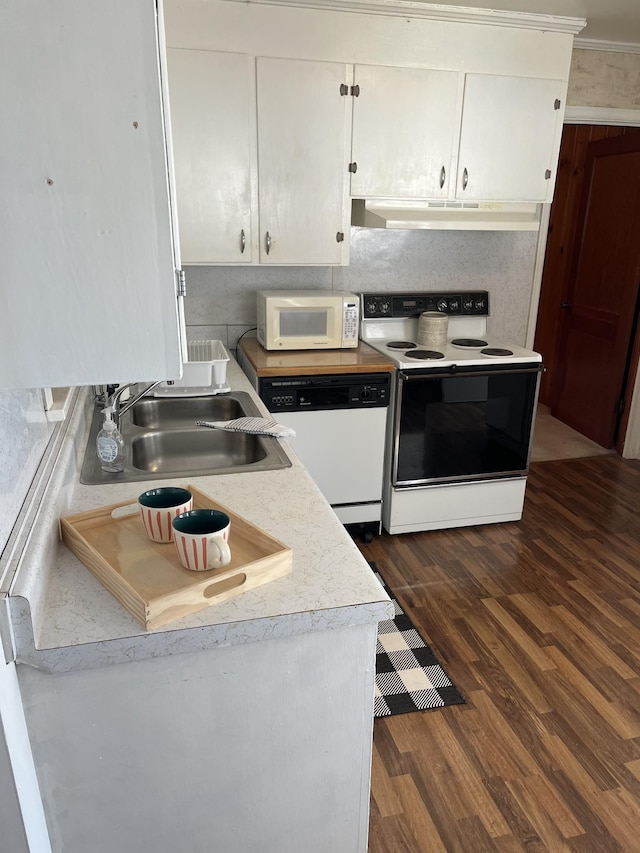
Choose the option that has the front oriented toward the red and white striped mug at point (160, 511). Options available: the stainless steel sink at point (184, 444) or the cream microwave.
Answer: the cream microwave

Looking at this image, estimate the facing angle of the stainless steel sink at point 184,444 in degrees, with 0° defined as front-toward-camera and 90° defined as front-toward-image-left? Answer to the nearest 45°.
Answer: approximately 270°

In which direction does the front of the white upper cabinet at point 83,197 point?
to the viewer's right

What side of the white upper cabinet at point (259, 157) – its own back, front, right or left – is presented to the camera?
front

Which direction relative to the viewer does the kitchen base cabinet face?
to the viewer's right

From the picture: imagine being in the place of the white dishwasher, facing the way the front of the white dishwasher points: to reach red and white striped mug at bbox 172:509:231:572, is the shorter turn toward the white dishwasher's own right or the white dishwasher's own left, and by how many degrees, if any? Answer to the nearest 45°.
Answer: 0° — it already faces it

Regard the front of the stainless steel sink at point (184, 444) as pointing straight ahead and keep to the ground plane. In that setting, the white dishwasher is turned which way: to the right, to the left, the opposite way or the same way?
to the right

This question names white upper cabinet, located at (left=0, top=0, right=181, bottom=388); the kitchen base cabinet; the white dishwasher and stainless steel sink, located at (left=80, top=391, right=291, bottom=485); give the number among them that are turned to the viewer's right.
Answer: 3

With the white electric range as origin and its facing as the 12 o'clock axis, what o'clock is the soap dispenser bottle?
The soap dispenser bottle is roughly at 1 o'clock from the white electric range.

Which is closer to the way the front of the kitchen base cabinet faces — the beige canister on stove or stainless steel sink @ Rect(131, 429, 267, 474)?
the beige canister on stove

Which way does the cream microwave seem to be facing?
toward the camera

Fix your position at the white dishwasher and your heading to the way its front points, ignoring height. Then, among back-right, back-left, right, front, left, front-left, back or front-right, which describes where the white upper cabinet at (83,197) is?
front

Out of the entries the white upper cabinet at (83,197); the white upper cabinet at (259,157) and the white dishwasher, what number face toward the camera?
2

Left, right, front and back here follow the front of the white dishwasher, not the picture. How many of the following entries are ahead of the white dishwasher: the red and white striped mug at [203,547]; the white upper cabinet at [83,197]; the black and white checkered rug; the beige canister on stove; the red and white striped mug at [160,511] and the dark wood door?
4

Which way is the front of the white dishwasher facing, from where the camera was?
facing the viewer
